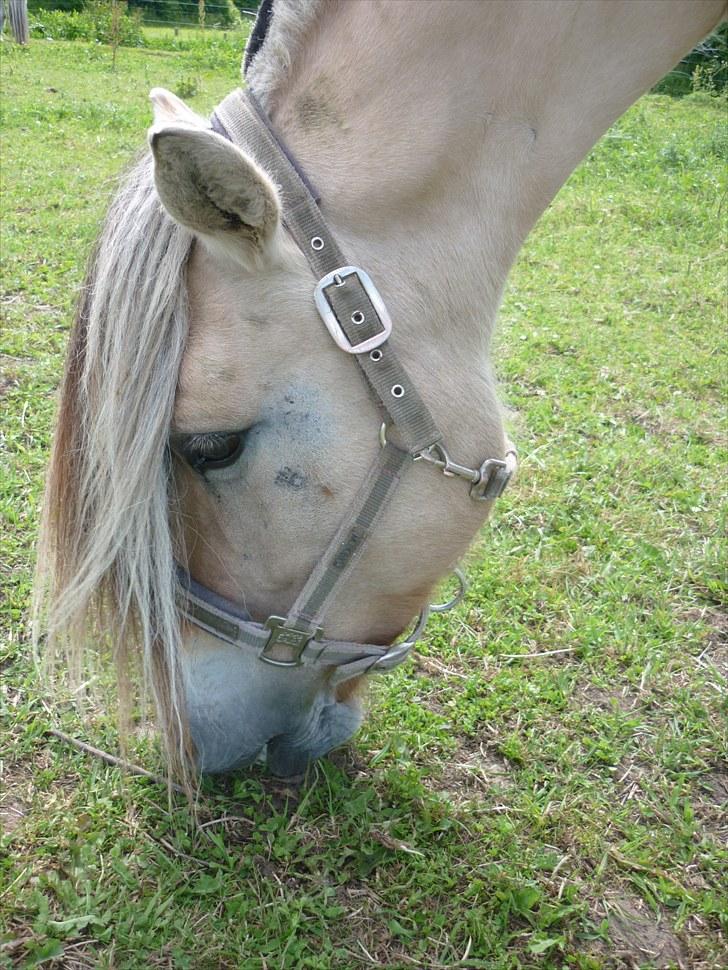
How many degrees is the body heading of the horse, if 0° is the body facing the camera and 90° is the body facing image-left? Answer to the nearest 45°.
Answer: approximately 90°

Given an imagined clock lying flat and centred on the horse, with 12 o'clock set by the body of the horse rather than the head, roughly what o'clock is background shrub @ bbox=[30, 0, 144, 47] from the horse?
The background shrub is roughly at 2 o'clock from the horse.
